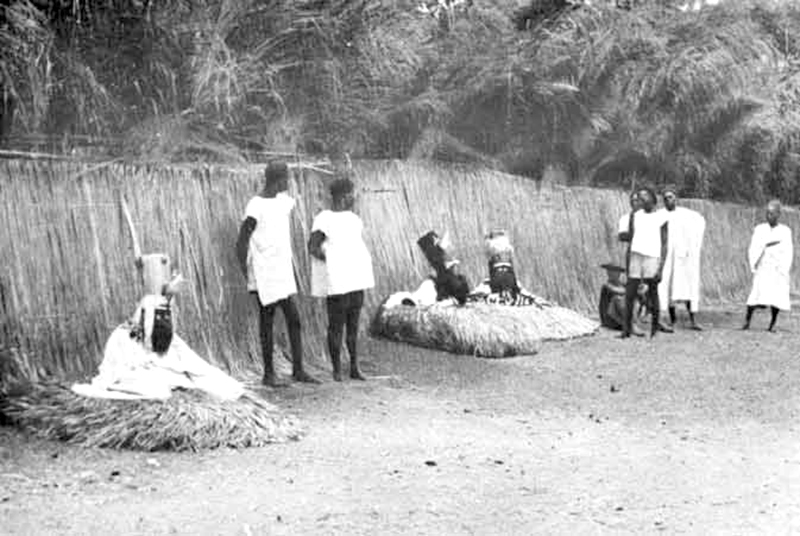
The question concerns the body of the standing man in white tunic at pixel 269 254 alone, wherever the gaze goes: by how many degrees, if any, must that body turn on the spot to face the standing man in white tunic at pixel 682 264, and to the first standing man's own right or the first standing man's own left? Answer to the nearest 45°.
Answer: approximately 90° to the first standing man's own left

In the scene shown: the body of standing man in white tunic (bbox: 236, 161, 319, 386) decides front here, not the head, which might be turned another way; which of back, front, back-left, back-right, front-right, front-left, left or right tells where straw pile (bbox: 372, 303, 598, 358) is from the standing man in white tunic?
left

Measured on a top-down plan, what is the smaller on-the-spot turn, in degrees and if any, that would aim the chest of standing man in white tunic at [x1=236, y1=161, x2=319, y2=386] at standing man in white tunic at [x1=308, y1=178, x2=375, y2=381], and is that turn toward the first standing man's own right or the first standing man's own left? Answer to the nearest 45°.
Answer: approximately 90° to the first standing man's own left

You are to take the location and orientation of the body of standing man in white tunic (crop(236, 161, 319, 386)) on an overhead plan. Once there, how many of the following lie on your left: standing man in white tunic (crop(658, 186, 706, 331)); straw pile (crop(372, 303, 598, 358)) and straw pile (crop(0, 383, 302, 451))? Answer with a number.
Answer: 2

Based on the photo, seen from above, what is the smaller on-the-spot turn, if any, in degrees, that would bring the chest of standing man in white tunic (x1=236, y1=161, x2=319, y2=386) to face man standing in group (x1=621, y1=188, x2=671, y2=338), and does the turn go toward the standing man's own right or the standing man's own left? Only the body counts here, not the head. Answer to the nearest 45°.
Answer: approximately 90° to the standing man's own left

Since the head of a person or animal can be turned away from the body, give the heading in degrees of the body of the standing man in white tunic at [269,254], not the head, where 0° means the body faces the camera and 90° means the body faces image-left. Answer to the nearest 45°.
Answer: approximately 315°
